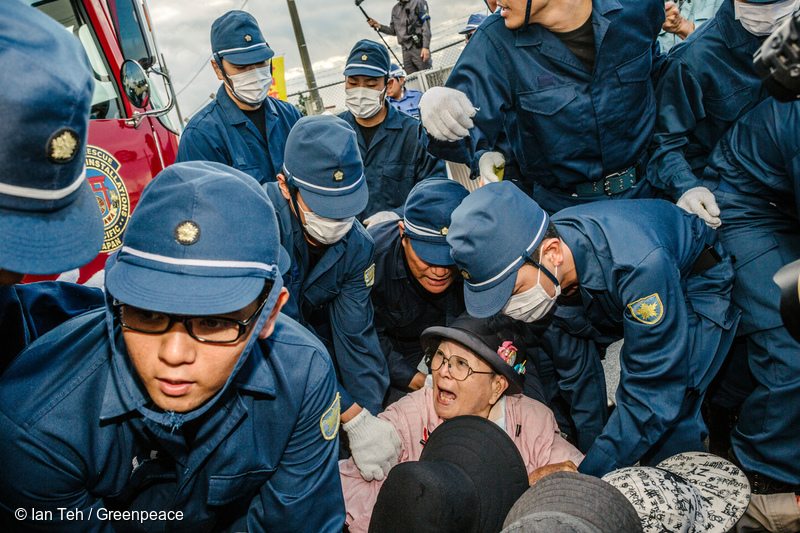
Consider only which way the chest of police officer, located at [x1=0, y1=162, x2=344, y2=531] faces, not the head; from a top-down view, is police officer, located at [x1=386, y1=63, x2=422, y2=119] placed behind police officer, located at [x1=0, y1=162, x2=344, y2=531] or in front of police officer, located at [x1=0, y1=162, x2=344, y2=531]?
behind

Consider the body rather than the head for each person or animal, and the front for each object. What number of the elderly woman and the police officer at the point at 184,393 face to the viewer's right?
0

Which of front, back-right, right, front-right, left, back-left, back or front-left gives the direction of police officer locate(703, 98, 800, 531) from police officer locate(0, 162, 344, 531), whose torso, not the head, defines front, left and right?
left

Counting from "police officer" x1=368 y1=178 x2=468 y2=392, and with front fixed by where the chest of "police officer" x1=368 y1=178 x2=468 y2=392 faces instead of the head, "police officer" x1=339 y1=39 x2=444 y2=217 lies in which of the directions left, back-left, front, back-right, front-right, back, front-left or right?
back-left

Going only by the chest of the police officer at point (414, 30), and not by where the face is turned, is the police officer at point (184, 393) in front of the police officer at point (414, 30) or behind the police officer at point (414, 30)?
in front
